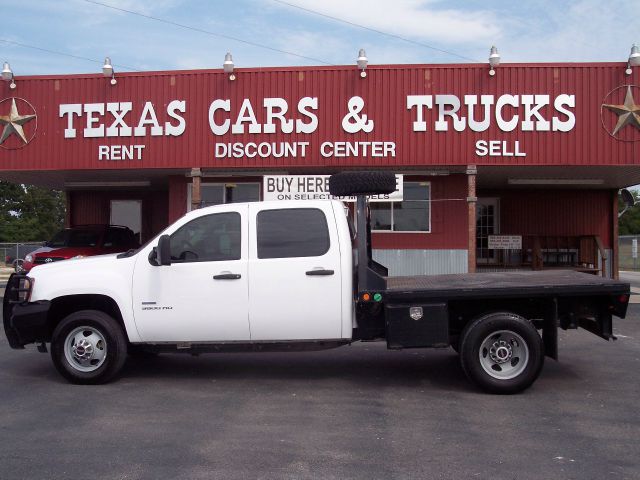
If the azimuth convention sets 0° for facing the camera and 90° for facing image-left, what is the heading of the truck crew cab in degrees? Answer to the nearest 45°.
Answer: approximately 90°

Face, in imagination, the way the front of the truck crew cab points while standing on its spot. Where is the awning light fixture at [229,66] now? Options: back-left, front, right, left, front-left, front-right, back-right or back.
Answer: right

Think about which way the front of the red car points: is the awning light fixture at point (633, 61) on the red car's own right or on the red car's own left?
on the red car's own left

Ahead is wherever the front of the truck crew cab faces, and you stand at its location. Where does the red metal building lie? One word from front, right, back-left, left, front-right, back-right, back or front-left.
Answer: right

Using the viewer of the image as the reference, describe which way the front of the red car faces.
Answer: facing the viewer and to the left of the viewer

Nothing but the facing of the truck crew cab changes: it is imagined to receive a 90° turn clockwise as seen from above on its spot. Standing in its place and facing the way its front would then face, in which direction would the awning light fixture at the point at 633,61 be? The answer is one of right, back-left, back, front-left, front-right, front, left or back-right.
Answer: front-right

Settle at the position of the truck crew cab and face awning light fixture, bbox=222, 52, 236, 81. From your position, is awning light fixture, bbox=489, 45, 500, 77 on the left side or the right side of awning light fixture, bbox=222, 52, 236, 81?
right

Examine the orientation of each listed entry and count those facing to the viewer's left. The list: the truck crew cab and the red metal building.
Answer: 1

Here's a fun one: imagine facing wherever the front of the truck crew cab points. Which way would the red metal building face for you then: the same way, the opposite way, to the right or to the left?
to the left

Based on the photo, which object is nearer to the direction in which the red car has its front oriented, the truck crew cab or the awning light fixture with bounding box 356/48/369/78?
the truck crew cab
